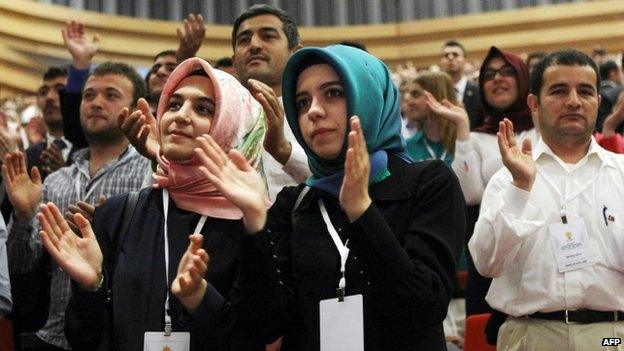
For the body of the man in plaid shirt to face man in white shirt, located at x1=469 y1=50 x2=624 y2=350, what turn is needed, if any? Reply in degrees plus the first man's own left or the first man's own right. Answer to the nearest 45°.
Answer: approximately 90° to the first man's own left

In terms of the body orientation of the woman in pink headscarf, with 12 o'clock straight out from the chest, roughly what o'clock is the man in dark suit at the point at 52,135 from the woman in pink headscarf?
The man in dark suit is roughly at 4 o'clock from the woman in pink headscarf.

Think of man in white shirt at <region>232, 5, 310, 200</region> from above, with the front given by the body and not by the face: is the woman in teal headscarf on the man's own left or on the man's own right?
on the man's own left

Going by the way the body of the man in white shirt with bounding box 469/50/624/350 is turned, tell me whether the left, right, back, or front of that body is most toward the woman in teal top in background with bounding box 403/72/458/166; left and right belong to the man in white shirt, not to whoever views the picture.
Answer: back

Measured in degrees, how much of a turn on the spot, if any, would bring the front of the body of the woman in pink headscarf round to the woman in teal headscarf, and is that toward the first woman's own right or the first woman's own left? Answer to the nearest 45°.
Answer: approximately 90° to the first woman's own left
